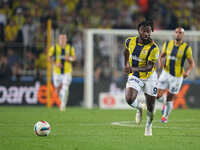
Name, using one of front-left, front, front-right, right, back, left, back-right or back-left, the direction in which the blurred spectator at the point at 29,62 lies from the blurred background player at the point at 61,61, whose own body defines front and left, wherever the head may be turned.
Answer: back-right

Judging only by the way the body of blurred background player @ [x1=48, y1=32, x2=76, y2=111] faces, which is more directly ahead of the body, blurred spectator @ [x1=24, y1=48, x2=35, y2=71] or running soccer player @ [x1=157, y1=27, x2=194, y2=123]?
the running soccer player

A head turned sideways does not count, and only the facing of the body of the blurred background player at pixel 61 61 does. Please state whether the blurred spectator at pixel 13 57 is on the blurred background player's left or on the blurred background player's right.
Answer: on the blurred background player's right

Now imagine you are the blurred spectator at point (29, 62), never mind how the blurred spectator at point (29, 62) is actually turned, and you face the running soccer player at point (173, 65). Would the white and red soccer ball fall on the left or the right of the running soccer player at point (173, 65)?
right

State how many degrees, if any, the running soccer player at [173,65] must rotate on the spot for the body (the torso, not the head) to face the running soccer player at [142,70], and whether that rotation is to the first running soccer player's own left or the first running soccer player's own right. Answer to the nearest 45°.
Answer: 0° — they already face them

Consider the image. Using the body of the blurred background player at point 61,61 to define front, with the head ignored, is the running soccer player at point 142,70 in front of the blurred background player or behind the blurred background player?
in front

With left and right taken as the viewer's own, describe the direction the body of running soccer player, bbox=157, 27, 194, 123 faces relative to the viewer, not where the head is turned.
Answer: facing the viewer

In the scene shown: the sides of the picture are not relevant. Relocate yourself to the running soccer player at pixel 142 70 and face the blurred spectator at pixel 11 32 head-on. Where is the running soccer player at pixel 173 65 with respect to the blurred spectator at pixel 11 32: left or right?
right

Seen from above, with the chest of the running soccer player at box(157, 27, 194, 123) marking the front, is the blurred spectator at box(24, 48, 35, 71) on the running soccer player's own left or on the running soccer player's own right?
on the running soccer player's own right

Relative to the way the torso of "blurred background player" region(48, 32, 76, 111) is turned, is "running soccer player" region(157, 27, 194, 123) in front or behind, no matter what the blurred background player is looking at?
in front

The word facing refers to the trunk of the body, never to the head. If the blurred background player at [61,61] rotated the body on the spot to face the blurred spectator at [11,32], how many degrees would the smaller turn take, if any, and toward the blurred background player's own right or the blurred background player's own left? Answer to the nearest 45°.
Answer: approximately 135° to the blurred background player's own right

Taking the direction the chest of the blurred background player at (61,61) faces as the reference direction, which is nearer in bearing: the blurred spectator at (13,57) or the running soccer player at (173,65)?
the running soccer player

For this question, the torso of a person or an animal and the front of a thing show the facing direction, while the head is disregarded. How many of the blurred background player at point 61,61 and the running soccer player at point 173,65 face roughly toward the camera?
2

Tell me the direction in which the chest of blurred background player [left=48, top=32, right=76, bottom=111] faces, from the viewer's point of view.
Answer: toward the camera

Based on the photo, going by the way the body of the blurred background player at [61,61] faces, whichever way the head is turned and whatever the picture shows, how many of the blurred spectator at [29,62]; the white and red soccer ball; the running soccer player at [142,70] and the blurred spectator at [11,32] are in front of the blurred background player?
2
